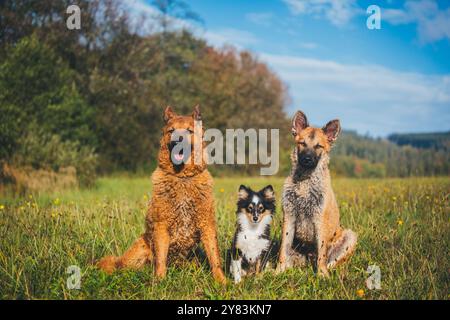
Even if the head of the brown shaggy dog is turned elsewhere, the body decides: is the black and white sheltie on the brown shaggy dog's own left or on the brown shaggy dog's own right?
on the brown shaggy dog's own left

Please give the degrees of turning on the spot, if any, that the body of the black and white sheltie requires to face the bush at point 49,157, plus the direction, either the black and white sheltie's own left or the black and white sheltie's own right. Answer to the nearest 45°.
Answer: approximately 135° to the black and white sheltie's own right

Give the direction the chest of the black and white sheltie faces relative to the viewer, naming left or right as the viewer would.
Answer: facing the viewer

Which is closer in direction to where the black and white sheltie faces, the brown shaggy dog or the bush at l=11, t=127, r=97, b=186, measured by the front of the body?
the brown shaggy dog

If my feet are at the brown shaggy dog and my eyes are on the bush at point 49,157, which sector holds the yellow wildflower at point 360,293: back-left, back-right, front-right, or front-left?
back-right

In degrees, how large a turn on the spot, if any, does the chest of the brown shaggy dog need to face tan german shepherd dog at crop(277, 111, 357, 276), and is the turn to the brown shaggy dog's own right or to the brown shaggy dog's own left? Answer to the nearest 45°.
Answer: approximately 90° to the brown shaggy dog's own left

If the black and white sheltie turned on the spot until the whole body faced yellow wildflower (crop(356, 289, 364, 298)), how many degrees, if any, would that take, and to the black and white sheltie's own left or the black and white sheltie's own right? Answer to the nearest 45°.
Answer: approximately 45° to the black and white sheltie's own left

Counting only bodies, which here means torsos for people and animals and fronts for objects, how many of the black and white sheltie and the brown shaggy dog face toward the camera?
2

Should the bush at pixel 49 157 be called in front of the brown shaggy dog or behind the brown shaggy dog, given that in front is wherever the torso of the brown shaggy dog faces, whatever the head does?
behind

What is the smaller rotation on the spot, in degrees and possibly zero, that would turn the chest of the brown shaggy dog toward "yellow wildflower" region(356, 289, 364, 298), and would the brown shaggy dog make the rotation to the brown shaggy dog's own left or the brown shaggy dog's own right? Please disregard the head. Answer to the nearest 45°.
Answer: approximately 45° to the brown shaggy dog's own left

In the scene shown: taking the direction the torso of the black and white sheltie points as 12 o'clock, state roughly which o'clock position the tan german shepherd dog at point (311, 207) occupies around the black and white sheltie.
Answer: The tan german shepherd dog is roughly at 8 o'clock from the black and white sheltie.
